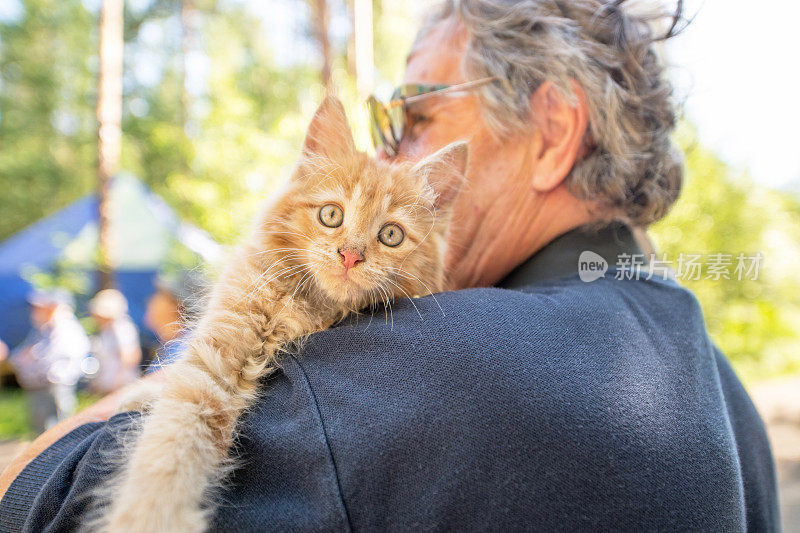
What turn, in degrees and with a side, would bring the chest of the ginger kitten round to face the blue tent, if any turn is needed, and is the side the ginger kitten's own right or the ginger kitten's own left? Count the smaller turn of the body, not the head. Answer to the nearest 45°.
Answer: approximately 180°

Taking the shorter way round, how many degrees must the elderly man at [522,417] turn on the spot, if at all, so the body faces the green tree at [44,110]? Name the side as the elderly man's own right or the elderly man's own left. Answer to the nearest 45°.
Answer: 0° — they already face it

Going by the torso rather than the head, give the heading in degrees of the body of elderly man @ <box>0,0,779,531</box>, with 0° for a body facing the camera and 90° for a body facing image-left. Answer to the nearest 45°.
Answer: approximately 135°

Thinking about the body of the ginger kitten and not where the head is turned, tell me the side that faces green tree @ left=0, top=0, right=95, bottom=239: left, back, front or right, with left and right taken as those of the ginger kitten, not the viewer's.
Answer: back

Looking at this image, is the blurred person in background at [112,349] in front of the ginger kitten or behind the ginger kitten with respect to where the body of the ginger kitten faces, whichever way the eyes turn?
behind

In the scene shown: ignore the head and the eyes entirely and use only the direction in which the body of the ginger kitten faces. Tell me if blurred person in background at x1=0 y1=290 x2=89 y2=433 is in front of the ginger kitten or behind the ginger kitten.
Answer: behind

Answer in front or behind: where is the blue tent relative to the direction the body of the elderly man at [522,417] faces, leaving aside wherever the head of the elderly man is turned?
in front

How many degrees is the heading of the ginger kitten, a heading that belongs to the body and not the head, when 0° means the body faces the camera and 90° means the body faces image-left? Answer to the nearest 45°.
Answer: approximately 0°

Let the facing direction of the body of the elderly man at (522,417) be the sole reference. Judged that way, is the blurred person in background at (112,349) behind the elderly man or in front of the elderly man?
in front
